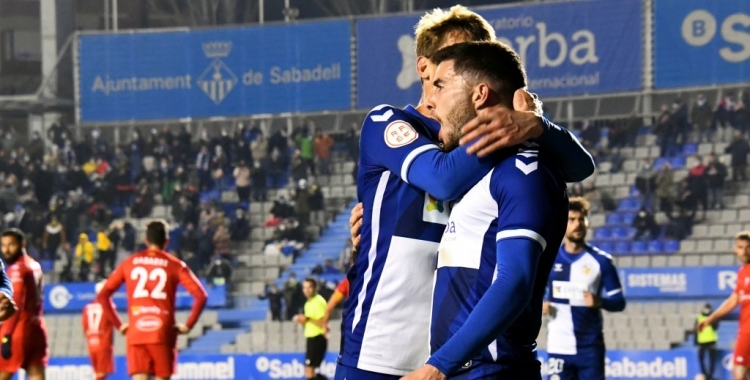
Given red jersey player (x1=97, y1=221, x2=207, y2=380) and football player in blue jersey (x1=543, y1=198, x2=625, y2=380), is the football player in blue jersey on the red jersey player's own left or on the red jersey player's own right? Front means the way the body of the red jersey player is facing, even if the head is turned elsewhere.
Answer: on the red jersey player's own right

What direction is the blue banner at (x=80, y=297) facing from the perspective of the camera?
toward the camera

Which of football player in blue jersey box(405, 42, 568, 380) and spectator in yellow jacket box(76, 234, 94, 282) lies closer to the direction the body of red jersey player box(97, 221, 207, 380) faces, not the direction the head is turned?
the spectator in yellow jacket

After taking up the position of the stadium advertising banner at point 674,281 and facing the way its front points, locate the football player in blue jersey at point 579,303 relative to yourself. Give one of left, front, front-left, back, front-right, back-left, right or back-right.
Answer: front

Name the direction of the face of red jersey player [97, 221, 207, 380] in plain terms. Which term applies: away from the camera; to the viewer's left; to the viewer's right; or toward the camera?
away from the camera

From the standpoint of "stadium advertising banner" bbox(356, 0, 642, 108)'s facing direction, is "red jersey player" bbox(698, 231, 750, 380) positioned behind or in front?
in front

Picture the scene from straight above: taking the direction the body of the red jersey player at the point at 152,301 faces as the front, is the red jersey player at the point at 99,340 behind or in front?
in front

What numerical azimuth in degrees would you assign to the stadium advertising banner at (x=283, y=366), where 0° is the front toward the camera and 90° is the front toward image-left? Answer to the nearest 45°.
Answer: approximately 0°

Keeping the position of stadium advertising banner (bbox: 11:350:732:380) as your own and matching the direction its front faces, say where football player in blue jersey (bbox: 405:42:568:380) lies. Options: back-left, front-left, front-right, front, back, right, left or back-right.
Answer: front

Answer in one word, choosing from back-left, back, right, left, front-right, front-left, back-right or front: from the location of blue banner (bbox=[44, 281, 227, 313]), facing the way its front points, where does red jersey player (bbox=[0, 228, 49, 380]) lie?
front

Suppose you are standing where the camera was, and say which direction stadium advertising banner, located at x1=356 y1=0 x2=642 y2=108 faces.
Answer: facing the viewer

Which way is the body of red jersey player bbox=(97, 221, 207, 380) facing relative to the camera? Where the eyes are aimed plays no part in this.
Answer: away from the camera

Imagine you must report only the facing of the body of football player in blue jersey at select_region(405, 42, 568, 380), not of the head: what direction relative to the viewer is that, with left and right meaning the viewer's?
facing to the left of the viewer

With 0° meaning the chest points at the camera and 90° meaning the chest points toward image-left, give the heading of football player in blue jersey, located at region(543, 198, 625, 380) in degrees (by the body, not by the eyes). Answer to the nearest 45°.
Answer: approximately 45°

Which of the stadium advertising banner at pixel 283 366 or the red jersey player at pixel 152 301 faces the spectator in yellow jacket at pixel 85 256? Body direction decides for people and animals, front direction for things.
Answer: the red jersey player

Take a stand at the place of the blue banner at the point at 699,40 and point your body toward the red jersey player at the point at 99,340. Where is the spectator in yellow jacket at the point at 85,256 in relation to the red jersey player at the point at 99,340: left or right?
right

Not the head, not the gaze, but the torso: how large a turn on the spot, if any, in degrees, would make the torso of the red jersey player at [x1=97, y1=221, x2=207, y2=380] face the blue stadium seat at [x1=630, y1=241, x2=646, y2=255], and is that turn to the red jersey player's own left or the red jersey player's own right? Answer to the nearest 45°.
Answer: approximately 45° to the red jersey player's own right

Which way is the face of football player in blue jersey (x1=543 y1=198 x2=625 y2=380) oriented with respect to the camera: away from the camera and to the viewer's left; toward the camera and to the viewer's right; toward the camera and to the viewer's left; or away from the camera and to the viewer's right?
toward the camera and to the viewer's left
